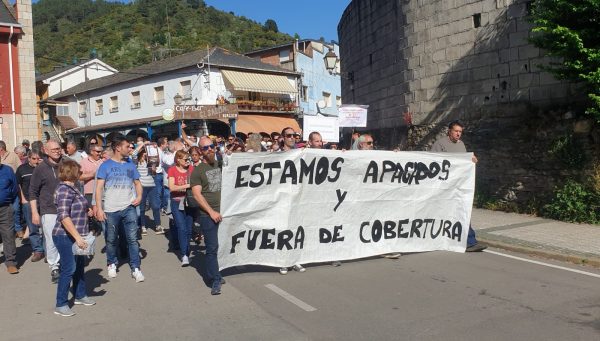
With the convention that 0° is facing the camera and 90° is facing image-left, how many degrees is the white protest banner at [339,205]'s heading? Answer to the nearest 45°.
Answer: approximately 0°

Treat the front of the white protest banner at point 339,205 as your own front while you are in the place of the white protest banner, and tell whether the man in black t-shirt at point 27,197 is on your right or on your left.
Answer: on your right

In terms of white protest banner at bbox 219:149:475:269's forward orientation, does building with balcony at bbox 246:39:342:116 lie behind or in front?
behind

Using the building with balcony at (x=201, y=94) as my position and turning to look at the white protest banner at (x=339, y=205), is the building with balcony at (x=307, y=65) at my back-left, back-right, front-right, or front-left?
back-left

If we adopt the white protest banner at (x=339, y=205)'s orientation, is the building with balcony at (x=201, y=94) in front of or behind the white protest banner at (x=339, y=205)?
behind

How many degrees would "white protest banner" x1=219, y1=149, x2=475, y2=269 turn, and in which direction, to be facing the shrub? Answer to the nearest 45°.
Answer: approximately 135° to its left

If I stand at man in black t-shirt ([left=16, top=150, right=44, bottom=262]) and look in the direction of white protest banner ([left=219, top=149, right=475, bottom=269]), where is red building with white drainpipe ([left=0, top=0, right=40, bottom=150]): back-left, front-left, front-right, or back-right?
back-left

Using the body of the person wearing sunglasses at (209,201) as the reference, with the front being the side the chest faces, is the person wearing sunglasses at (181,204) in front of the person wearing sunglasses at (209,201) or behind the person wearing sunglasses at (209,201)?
behind

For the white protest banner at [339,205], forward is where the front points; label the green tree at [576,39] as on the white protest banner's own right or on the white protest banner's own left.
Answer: on the white protest banner's own left
